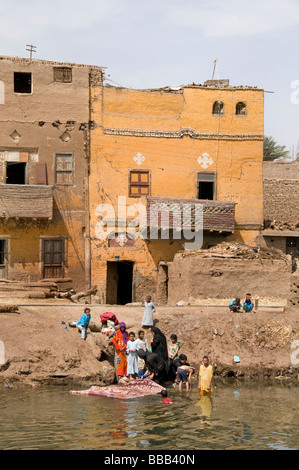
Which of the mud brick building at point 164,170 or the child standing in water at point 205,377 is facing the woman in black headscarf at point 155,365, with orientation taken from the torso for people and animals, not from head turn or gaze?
the mud brick building

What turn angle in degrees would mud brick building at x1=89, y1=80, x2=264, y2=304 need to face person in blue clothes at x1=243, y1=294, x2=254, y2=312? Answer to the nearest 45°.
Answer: approximately 45° to its left

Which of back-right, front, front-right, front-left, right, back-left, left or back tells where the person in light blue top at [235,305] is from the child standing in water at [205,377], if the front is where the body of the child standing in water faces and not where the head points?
back

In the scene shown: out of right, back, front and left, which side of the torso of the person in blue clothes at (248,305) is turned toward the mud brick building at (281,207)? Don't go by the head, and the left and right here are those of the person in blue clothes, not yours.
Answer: back

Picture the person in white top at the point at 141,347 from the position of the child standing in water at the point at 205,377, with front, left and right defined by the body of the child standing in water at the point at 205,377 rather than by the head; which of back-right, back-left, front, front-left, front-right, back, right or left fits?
back-right

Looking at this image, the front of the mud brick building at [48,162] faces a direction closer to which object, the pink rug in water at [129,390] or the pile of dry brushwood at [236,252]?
the pink rug in water

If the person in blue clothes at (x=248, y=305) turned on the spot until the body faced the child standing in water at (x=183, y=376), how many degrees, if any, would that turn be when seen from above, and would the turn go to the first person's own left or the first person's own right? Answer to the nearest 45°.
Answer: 0° — they already face them

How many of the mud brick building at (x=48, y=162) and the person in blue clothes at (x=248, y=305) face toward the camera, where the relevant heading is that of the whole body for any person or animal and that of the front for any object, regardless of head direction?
2

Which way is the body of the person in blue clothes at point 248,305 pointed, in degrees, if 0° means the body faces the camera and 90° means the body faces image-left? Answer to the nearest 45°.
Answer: approximately 0°

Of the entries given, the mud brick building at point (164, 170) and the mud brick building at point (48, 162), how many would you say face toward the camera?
2

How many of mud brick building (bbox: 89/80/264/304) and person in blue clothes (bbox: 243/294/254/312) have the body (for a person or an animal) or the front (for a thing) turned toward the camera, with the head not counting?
2
